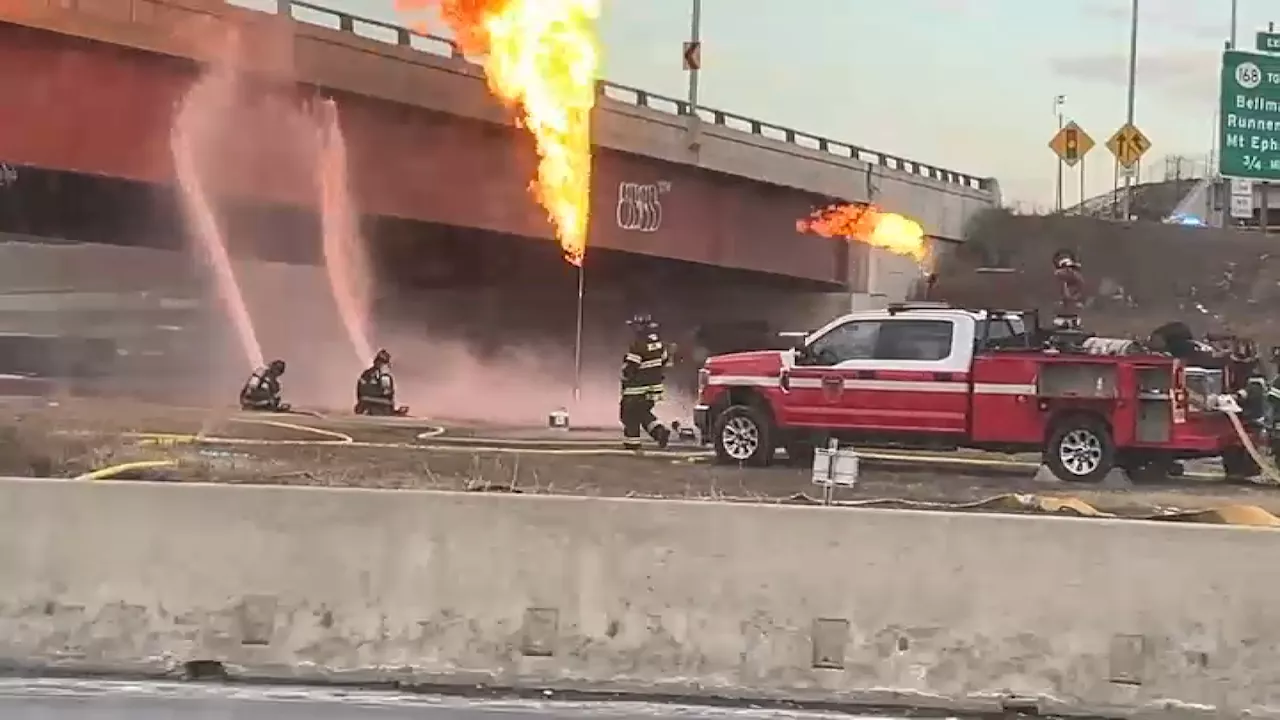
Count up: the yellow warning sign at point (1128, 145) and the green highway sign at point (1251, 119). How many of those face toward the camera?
2

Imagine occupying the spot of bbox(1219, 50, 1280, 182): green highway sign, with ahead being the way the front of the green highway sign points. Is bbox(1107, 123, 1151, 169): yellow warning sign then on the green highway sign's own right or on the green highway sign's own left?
on the green highway sign's own right

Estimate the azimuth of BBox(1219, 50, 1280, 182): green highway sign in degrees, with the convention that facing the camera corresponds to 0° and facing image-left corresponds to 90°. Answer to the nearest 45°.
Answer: approximately 0°

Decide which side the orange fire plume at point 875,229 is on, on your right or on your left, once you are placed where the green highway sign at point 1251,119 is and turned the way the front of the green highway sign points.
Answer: on your right

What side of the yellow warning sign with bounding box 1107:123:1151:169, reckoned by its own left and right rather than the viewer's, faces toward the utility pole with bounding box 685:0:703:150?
right
